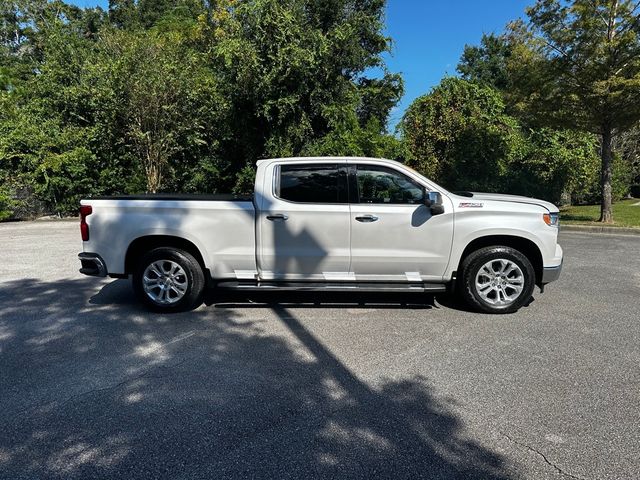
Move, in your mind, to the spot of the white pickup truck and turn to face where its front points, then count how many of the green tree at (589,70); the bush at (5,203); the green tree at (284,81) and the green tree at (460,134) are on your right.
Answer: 0

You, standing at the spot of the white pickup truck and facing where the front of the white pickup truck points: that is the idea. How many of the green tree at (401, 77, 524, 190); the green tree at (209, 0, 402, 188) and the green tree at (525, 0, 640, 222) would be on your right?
0

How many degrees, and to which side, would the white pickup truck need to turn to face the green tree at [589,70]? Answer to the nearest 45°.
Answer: approximately 45° to its left

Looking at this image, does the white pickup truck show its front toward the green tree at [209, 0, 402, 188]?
no

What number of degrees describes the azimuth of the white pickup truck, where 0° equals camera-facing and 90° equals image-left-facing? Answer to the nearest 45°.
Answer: approximately 270°

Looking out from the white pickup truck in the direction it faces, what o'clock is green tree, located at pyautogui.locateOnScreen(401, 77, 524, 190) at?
The green tree is roughly at 10 o'clock from the white pickup truck.

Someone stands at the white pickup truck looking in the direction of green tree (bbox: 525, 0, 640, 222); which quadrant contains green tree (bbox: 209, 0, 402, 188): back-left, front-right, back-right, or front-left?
front-left

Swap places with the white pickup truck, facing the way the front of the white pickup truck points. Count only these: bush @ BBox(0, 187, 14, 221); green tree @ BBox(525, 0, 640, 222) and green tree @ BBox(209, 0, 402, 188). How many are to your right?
0

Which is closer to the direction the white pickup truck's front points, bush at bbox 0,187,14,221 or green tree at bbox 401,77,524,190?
the green tree

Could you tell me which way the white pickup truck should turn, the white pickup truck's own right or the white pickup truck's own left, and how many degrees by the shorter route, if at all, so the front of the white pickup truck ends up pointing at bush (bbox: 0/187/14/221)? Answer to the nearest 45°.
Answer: approximately 135° to the white pickup truck's own left

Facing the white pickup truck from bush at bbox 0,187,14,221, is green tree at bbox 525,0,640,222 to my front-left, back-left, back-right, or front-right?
front-left

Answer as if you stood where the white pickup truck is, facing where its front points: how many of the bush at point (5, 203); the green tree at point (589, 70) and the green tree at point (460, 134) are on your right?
0
